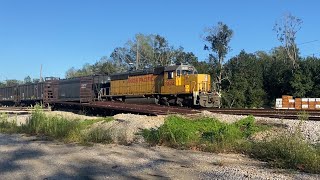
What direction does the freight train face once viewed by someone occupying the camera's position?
facing the viewer and to the right of the viewer

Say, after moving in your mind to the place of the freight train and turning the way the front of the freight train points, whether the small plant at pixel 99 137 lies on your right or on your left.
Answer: on your right
